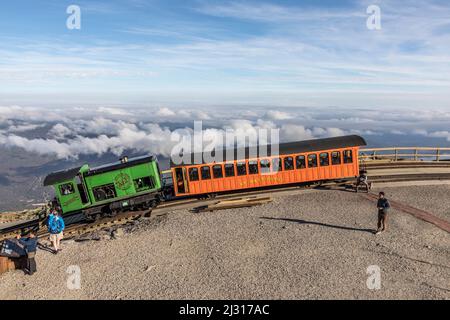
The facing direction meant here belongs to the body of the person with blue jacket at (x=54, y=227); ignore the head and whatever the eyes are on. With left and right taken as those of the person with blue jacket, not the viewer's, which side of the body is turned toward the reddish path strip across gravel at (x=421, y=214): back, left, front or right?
right

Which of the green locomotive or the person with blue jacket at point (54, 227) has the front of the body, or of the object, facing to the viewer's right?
the green locomotive

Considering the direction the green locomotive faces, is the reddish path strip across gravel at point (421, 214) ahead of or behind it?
ahead

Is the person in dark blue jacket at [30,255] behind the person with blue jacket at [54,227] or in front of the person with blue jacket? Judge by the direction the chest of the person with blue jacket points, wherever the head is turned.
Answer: behind

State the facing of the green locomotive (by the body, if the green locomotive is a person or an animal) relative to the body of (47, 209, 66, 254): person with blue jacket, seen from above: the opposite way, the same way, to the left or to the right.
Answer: to the right

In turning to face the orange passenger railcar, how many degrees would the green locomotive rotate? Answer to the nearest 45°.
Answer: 0° — it already faces it

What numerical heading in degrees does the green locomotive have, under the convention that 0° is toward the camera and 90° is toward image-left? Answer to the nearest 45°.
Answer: approximately 270°

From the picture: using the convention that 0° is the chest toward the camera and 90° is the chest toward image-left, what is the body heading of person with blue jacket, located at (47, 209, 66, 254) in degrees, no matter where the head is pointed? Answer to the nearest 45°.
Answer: approximately 180°

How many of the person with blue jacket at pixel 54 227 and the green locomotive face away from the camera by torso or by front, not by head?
1
